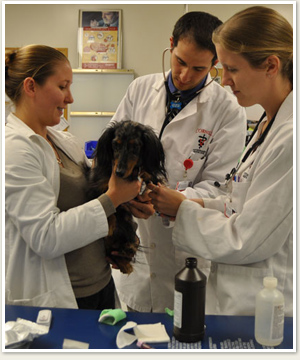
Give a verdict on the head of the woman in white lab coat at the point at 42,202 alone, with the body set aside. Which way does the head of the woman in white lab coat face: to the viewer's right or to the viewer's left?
to the viewer's right

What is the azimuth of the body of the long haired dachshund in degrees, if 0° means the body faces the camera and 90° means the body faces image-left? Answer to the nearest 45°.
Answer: approximately 0°

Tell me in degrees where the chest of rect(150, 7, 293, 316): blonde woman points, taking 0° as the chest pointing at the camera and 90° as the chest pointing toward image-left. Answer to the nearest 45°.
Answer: approximately 90°

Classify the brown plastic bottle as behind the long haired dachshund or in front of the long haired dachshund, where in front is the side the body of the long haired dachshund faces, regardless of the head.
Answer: in front

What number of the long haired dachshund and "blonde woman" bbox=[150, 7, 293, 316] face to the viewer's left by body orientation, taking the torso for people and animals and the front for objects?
1

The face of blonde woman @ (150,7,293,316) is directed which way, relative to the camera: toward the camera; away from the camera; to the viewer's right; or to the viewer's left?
to the viewer's left

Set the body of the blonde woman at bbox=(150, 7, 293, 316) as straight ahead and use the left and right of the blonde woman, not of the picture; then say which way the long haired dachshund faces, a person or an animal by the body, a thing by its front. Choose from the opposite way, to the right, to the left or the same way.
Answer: to the left
